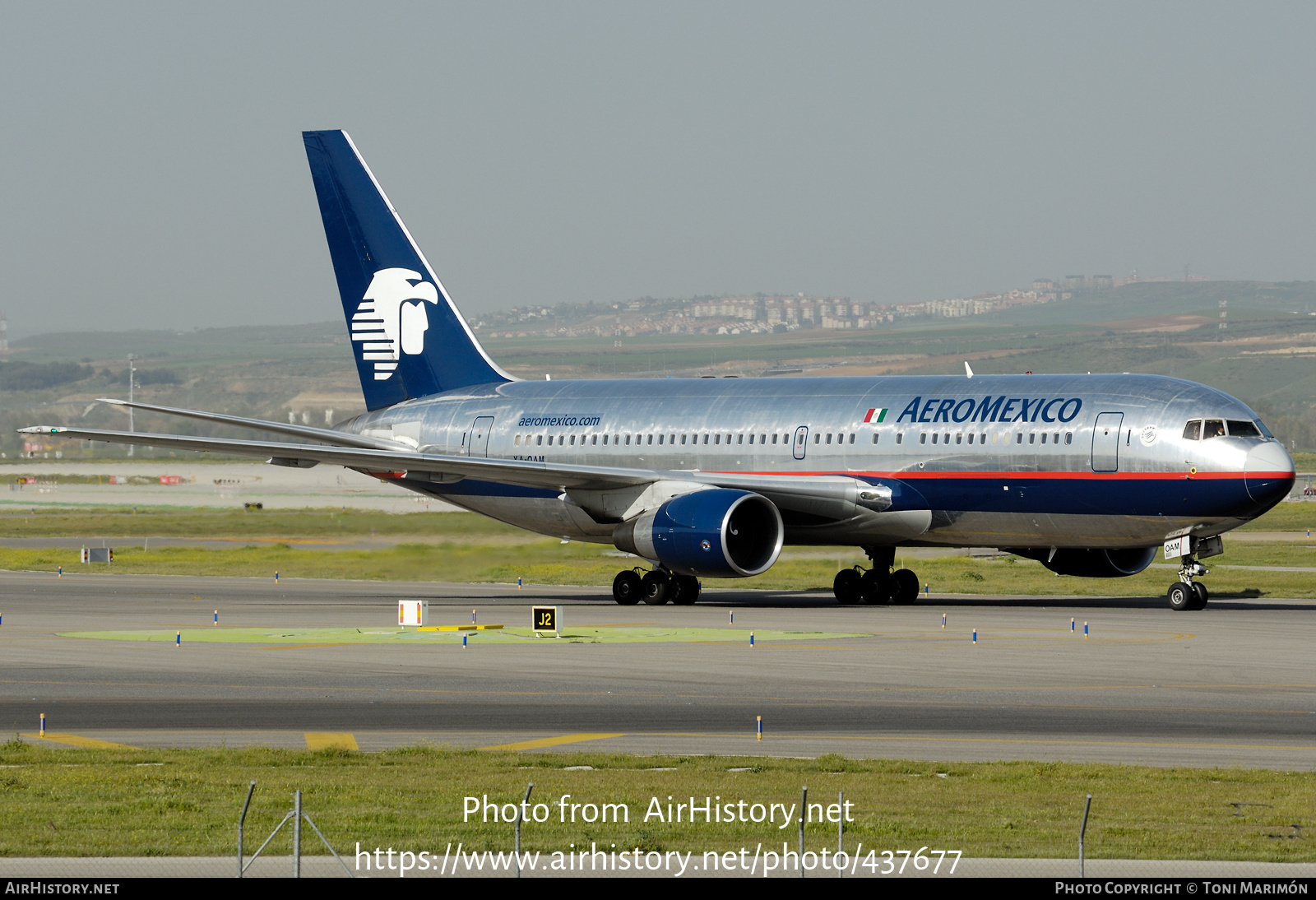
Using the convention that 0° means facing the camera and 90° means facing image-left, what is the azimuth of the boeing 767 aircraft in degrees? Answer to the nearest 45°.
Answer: approximately 315°
